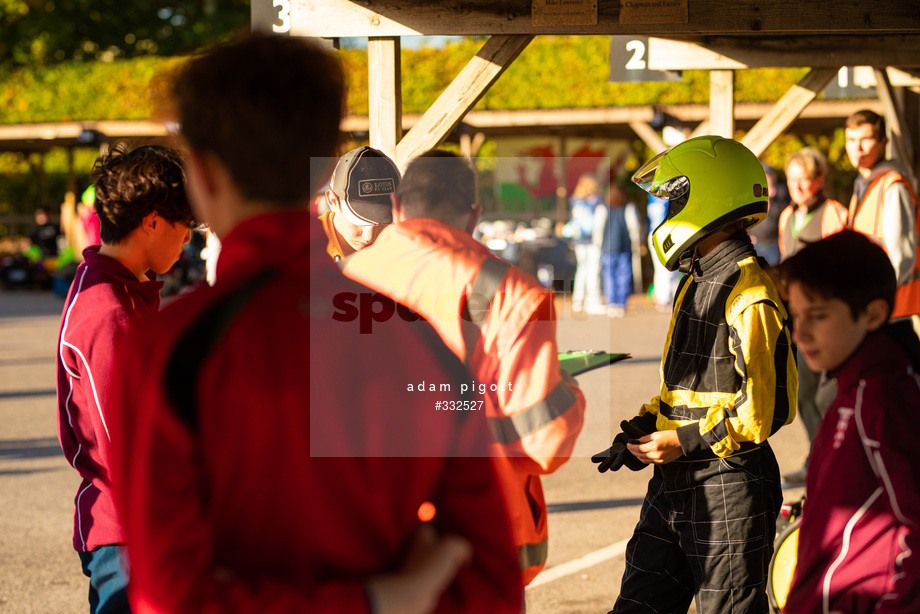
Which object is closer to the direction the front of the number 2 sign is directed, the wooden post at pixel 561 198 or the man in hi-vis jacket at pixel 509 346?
the man in hi-vis jacket

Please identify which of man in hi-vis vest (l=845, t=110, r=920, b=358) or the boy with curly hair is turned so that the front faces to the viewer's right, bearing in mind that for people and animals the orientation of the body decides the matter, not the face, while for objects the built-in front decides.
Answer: the boy with curly hair

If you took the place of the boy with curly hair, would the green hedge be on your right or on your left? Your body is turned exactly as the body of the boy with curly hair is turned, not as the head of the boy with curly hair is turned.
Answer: on your left

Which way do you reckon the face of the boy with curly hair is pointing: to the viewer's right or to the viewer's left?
to the viewer's right

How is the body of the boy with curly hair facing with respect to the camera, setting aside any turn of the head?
to the viewer's right

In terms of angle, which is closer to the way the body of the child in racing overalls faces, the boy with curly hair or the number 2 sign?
the boy with curly hair

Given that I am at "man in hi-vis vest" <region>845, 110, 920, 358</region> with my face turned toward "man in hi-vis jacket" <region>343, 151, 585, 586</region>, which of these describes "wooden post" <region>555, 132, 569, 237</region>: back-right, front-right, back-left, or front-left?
back-right

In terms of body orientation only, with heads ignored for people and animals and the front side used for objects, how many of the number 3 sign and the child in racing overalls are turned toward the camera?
1

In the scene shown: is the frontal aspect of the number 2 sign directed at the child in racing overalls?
yes

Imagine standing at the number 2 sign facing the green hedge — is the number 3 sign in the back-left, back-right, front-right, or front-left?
back-left

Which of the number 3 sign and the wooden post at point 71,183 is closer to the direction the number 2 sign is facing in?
the number 3 sign

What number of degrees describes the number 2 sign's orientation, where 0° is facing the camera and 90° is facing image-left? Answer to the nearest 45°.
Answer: approximately 0°

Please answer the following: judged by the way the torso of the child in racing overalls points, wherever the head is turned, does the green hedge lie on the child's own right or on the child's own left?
on the child's own right
